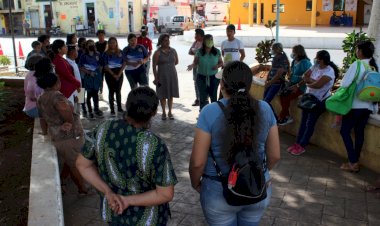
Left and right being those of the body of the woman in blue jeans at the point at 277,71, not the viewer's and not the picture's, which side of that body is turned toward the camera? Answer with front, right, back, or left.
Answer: left

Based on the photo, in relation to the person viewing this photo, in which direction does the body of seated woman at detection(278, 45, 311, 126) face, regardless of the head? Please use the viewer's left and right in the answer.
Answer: facing to the left of the viewer

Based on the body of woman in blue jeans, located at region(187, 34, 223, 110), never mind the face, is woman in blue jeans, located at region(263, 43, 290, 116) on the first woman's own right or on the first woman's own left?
on the first woman's own left

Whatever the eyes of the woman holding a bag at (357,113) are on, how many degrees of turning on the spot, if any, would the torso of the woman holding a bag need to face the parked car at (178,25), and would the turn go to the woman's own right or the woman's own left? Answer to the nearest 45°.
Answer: approximately 45° to the woman's own right

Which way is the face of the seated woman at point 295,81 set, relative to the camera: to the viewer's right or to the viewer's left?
to the viewer's left

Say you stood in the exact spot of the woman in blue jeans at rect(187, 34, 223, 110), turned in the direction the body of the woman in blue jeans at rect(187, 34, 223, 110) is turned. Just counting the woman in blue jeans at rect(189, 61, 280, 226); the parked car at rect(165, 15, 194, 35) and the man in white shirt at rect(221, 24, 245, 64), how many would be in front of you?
1

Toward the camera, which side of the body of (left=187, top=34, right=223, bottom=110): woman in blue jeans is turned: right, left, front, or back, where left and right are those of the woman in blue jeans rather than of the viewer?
front

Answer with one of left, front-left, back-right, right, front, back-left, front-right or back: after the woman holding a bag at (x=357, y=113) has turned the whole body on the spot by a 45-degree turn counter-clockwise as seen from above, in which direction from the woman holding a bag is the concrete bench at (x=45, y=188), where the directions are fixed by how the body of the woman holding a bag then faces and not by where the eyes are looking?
front

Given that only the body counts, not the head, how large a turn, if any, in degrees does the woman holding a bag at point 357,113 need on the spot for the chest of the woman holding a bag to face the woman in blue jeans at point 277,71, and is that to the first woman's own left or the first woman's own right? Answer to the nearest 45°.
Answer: approximately 45° to the first woman's own right

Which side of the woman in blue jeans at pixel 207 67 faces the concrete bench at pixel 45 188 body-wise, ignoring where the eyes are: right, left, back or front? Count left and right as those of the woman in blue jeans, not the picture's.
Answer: front

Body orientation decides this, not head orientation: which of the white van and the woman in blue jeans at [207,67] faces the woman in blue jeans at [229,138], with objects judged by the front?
the woman in blue jeans at [207,67]

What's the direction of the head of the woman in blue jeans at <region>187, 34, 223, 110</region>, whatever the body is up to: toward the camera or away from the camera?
toward the camera

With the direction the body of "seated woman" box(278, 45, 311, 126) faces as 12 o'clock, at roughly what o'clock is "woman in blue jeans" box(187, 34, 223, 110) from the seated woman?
The woman in blue jeans is roughly at 1 o'clock from the seated woman.

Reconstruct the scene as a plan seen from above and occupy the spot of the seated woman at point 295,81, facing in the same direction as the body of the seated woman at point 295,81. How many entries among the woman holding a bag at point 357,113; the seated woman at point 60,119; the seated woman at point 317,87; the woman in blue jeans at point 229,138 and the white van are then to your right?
1

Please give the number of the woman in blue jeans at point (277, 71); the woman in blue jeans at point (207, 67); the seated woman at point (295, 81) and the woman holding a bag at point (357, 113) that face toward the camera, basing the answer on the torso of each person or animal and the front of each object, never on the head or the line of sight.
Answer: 1

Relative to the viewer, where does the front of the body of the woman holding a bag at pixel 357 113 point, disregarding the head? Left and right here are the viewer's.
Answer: facing to the left of the viewer

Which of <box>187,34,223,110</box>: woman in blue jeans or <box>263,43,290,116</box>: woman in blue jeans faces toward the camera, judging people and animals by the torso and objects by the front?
<box>187,34,223,110</box>: woman in blue jeans

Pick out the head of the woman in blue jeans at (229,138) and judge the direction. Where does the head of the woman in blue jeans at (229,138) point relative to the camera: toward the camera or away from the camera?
away from the camera
